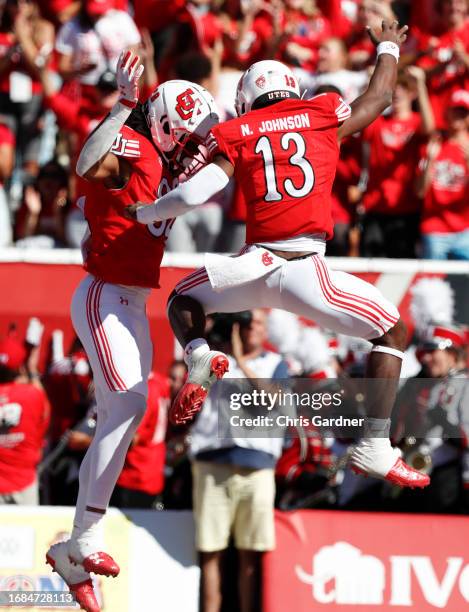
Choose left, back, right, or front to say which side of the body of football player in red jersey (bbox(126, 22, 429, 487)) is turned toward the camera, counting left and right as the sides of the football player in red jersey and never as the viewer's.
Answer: back

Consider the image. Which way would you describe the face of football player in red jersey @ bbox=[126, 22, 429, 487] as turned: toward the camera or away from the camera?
away from the camera

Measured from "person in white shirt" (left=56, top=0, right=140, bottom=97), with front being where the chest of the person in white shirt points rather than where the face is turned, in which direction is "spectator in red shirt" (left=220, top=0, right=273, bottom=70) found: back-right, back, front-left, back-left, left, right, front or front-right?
left

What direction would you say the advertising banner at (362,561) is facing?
toward the camera

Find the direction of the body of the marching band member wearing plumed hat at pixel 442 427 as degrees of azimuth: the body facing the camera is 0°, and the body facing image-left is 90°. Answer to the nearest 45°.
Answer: approximately 45°
